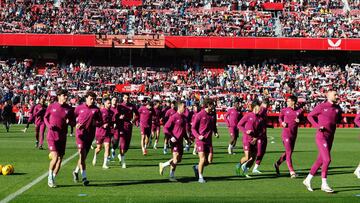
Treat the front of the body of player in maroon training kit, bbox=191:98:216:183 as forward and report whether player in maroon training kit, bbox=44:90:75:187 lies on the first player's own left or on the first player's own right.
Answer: on the first player's own right
